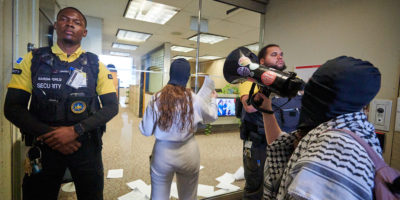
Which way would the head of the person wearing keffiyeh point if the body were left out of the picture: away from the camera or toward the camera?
away from the camera

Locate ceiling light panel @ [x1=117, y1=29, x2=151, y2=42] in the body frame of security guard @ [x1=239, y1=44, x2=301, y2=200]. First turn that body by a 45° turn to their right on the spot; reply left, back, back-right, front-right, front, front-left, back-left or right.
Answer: back-right

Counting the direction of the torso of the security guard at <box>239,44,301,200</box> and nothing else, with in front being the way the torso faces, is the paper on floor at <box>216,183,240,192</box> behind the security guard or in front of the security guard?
behind

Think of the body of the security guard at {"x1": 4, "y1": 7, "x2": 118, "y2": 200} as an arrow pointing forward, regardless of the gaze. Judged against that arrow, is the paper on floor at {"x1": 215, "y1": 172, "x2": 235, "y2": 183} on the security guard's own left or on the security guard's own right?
on the security guard's own left

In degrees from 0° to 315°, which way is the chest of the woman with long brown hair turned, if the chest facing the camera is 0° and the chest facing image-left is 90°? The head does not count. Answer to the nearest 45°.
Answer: approximately 180°

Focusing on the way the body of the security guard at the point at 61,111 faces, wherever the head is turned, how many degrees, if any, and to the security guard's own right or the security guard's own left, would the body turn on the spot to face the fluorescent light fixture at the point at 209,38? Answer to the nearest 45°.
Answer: approximately 135° to the security guard's own left

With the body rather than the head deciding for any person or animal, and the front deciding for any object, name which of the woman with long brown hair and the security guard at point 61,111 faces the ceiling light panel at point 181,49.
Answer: the woman with long brown hair

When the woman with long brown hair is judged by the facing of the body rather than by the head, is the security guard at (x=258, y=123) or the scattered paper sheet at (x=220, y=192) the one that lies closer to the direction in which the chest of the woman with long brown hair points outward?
the scattered paper sheet

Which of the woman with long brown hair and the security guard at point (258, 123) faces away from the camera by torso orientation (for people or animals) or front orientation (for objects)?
the woman with long brown hair

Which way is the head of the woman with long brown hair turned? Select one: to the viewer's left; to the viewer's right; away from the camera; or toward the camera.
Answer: away from the camera
